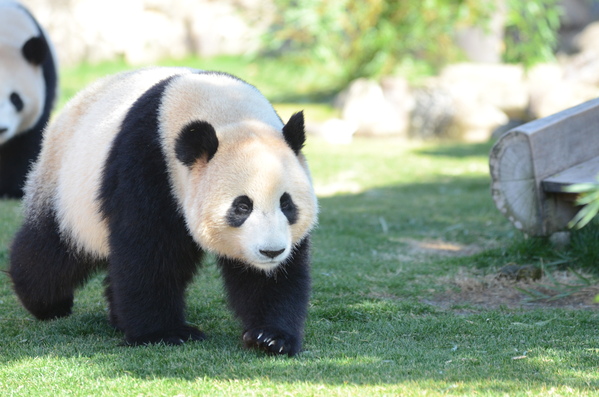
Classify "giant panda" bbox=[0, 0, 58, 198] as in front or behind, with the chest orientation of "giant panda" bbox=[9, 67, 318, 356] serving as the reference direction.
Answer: behind

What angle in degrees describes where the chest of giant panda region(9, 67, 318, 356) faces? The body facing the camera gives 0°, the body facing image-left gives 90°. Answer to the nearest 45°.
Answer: approximately 315°
